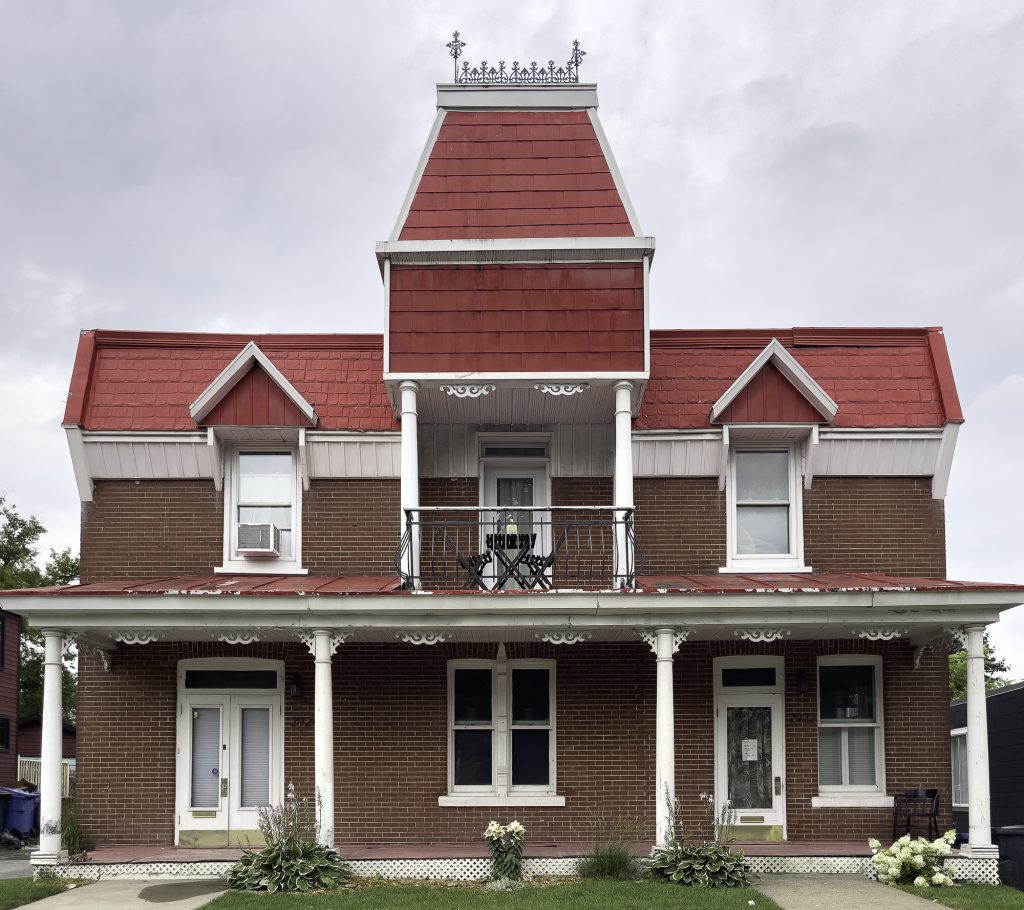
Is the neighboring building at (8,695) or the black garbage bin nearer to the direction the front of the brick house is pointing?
the black garbage bin

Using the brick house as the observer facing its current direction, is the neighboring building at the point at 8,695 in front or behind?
behind

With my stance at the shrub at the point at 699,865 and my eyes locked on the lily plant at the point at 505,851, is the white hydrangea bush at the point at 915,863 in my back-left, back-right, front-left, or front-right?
back-right

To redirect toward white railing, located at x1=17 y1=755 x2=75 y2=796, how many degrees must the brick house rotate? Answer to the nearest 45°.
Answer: approximately 135° to its right

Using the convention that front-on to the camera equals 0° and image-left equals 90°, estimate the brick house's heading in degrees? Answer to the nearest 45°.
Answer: approximately 0°

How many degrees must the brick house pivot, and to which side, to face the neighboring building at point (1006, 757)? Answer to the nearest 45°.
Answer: approximately 135° to its left

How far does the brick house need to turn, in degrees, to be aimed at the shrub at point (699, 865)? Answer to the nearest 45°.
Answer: approximately 45° to its left
